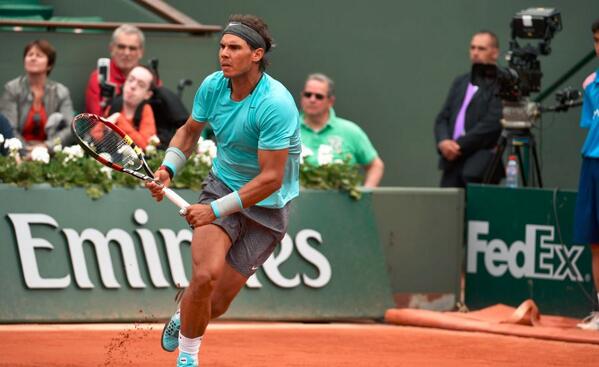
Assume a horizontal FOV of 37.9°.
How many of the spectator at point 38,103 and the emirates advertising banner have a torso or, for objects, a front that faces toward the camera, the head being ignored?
2

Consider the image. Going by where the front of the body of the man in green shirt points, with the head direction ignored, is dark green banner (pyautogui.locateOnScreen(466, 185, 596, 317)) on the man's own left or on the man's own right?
on the man's own left
